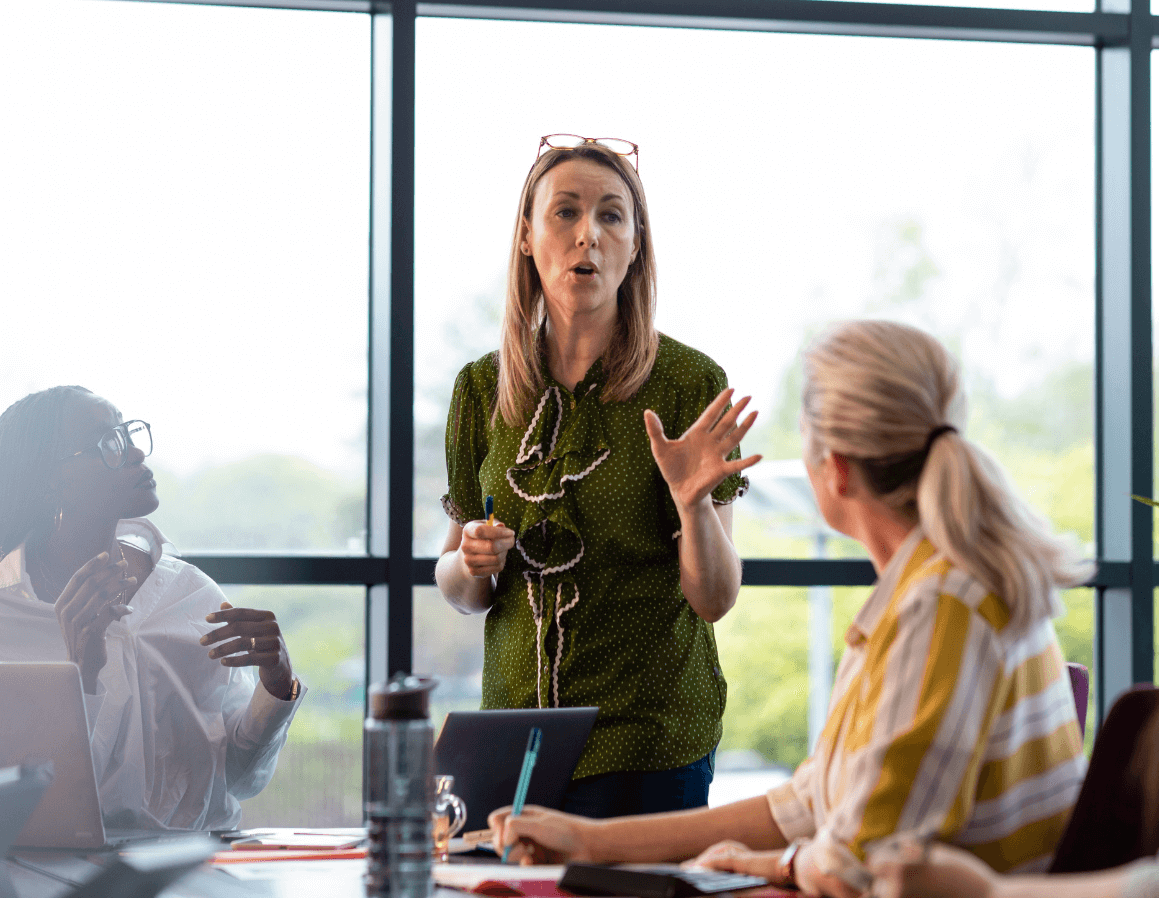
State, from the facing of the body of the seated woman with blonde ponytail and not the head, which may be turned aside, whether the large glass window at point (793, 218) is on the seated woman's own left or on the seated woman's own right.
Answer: on the seated woman's own right

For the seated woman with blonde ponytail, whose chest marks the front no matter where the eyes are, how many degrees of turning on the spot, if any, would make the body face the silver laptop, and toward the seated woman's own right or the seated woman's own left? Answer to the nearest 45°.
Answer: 0° — they already face it

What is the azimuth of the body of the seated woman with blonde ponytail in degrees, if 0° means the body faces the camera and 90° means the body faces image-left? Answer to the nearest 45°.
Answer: approximately 90°

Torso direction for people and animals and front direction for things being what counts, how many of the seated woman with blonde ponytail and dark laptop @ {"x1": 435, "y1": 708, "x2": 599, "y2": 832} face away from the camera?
1

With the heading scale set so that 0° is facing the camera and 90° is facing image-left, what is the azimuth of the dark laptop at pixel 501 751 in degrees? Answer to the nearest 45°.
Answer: approximately 180°

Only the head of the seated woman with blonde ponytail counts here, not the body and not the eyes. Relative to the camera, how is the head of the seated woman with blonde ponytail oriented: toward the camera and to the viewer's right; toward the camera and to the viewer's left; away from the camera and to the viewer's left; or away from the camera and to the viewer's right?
away from the camera and to the viewer's left

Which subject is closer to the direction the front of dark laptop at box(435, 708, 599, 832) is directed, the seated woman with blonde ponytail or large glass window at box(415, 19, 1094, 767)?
the large glass window
